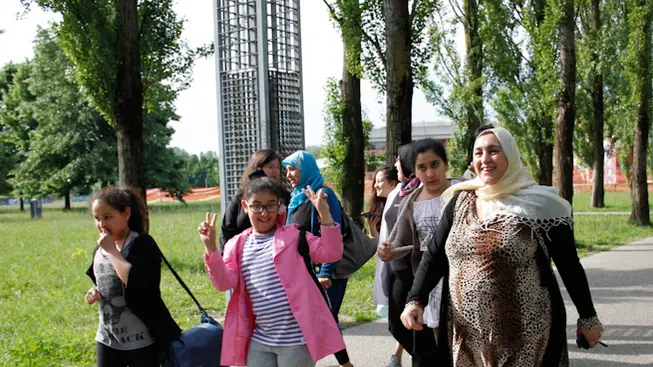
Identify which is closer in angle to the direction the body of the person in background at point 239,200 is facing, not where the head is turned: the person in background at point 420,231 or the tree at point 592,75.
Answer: the person in background

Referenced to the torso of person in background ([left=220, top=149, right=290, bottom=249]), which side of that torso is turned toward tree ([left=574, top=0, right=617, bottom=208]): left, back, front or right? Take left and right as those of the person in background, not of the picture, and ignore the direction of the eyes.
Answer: left

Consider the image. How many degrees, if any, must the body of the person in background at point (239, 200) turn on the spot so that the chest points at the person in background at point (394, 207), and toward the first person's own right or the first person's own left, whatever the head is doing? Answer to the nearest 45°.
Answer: approximately 45° to the first person's own left

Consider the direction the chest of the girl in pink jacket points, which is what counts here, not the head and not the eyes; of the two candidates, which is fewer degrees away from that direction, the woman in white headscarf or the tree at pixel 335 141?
the woman in white headscarf

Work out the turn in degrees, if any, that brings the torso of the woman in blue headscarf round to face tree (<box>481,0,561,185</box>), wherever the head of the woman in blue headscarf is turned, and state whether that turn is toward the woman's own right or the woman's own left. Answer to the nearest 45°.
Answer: approximately 180°

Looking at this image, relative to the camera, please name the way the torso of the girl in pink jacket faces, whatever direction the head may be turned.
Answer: toward the camera

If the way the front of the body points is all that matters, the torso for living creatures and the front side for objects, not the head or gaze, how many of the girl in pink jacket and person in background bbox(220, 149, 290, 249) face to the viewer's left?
0

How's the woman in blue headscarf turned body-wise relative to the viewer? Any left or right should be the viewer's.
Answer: facing the viewer and to the left of the viewer

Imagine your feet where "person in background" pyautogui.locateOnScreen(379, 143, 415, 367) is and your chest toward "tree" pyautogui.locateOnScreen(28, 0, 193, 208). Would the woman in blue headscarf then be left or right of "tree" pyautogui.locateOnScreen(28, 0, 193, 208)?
left

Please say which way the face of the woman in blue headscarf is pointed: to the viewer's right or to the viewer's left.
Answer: to the viewer's left

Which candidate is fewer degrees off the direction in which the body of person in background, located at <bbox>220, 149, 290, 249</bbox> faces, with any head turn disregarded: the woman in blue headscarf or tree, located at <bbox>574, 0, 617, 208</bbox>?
the woman in blue headscarf

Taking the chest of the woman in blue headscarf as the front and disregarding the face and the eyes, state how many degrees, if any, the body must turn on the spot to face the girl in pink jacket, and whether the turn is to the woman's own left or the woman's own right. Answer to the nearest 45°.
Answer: approximately 45° to the woman's own left

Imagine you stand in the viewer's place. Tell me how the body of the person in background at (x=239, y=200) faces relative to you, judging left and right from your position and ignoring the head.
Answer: facing the viewer and to the right of the viewer

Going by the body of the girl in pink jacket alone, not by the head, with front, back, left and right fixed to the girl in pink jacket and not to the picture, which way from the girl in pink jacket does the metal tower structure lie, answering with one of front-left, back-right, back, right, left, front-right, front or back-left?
back

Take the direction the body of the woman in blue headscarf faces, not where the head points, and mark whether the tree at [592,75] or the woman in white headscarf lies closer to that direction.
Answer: the woman in white headscarf
